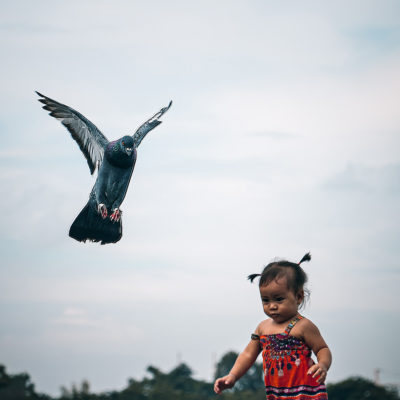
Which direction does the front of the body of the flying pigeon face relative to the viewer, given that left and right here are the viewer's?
facing the viewer and to the right of the viewer

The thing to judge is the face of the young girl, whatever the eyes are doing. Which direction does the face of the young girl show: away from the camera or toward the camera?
toward the camera

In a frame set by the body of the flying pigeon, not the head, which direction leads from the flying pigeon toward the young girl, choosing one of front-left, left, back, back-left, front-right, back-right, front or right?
left
